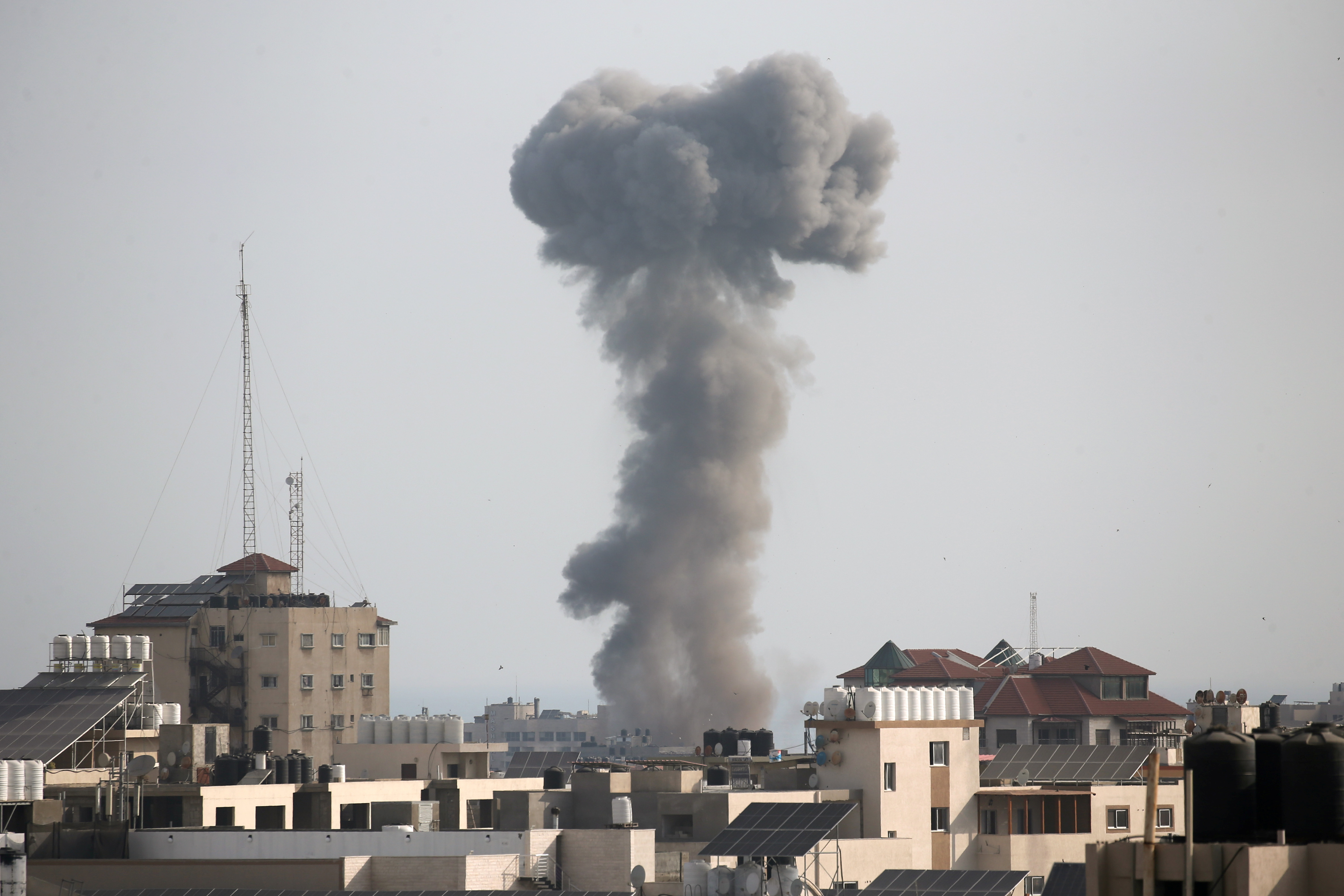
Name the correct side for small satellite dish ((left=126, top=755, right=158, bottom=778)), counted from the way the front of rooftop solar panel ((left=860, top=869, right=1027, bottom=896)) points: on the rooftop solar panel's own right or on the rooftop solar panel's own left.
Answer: on the rooftop solar panel's own right

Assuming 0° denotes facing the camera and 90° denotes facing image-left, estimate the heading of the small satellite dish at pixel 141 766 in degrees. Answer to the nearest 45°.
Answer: approximately 45°

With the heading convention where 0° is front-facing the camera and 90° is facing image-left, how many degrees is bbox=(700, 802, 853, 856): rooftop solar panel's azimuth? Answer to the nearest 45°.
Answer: approximately 45°

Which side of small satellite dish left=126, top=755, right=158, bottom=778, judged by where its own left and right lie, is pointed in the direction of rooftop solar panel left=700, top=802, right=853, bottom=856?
left

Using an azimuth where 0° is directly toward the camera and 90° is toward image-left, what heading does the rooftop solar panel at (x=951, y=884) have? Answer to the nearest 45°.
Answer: approximately 45°
